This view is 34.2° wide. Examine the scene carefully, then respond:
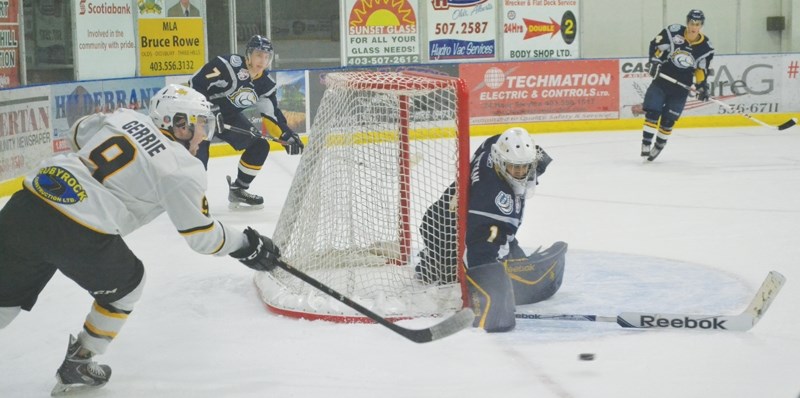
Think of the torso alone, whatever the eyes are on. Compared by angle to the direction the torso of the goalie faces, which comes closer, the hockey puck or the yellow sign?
the hockey puck

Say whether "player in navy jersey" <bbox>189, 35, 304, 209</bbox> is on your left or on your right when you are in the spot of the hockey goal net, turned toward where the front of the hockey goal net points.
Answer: on your left

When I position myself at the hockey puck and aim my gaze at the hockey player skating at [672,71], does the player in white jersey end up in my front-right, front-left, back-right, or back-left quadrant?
back-left

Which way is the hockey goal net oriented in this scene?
to the viewer's right

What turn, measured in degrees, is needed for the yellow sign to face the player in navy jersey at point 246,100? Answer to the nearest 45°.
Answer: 0° — it already faces them

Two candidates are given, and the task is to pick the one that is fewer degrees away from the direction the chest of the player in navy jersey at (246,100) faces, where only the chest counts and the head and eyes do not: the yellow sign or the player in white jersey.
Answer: the player in white jersey

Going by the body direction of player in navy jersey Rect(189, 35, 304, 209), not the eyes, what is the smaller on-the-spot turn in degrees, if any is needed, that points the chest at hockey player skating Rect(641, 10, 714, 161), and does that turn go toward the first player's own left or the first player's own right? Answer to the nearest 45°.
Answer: approximately 90° to the first player's own left

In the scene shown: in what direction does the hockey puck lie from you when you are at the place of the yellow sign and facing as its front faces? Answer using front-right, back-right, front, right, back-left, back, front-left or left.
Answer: front

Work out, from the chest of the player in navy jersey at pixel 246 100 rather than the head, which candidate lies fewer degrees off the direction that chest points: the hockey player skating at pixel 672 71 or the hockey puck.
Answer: the hockey puck

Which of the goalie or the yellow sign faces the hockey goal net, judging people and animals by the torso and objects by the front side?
the yellow sign

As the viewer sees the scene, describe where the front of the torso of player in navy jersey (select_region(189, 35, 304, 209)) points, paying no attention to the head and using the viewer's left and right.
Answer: facing the viewer and to the right of the viewer

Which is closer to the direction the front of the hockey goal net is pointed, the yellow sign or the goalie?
the goalie

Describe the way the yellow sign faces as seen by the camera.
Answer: facing the viewer

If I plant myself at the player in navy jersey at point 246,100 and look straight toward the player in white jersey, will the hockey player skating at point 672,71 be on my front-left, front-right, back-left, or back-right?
back-left

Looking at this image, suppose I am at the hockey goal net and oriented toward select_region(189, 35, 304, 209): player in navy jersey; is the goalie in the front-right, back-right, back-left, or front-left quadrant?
back-right

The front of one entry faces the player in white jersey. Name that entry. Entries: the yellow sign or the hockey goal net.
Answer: the yellow sign
